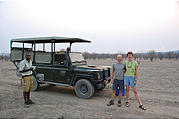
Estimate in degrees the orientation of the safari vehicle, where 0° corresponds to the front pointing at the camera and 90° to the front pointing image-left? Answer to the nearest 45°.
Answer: approximately 315°

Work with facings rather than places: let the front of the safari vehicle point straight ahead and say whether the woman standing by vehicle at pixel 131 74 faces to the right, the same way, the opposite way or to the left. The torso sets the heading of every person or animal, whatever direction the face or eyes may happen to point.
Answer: to the right

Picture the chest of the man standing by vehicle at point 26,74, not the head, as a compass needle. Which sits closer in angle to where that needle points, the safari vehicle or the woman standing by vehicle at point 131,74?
the woman standing by vehicle

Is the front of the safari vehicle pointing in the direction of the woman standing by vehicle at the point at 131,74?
yes
